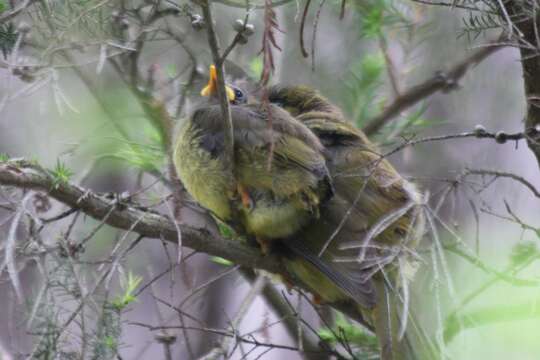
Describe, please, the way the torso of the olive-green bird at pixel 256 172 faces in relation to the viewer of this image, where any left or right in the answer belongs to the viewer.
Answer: facing to the left of the viewer

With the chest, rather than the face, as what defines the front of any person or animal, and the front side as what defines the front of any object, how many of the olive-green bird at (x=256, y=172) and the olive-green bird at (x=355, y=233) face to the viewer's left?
2

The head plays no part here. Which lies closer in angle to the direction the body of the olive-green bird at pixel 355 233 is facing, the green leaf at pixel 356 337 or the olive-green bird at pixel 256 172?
the olive-green bird

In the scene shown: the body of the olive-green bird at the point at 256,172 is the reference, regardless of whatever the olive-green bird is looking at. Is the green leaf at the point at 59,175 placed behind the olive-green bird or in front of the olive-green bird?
in front

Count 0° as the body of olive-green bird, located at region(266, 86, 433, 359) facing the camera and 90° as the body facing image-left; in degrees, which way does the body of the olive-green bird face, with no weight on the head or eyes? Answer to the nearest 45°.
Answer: approximately 90°

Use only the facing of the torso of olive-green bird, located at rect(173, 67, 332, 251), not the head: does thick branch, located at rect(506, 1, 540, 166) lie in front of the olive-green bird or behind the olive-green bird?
behind

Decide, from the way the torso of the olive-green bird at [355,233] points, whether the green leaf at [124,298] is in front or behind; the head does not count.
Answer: in front

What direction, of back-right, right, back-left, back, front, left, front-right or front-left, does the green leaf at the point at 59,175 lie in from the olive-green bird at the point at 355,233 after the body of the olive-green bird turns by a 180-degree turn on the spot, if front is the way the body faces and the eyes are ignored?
back-right

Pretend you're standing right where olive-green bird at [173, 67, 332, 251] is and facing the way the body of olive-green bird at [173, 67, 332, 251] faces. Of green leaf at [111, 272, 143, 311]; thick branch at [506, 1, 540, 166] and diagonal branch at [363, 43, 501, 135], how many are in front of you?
1

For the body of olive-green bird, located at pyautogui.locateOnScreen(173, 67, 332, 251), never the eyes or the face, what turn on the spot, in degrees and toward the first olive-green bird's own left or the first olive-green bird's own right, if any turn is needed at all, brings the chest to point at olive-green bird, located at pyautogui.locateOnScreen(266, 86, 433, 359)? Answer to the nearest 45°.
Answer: approximately 135° to the first olive-green bird's own right
